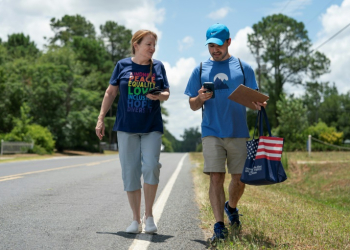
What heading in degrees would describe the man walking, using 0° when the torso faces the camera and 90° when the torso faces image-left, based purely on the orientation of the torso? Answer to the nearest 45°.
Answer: approximately 0°

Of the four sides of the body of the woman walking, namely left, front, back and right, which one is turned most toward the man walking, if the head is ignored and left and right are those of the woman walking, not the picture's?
left

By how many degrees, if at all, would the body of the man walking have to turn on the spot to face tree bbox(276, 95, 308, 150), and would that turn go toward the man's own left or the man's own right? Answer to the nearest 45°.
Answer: approximately 180°

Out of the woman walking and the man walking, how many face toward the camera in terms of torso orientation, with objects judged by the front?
2

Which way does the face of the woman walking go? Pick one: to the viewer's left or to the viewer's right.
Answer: to the viewer's right

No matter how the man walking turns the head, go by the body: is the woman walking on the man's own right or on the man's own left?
on the man's own right

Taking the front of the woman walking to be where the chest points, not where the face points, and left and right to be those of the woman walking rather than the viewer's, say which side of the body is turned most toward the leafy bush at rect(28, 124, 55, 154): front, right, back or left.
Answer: back
